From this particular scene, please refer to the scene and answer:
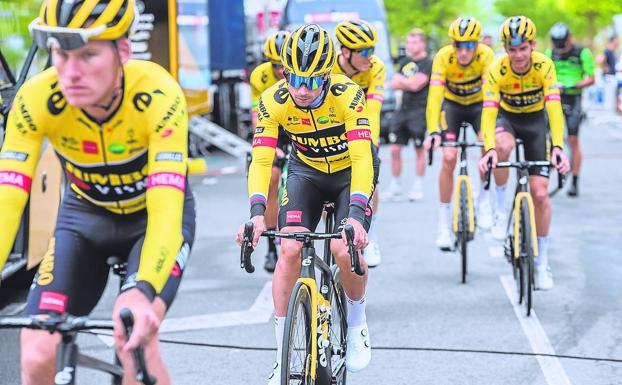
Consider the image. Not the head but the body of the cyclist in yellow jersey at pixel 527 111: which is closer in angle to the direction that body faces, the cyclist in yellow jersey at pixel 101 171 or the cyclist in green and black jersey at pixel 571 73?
the cyclist in yellow jersey

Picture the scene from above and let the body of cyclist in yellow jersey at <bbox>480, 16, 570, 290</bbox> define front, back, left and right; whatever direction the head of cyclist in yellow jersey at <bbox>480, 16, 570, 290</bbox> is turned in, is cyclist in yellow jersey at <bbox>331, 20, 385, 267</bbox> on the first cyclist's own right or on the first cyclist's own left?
on the first cyclist's own right

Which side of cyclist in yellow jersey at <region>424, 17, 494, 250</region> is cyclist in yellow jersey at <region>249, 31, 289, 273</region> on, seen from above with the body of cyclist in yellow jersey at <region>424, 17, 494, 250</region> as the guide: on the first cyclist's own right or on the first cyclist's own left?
on the first cyclist's own right

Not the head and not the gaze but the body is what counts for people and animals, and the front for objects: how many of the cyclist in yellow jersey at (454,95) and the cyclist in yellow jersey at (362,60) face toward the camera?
2

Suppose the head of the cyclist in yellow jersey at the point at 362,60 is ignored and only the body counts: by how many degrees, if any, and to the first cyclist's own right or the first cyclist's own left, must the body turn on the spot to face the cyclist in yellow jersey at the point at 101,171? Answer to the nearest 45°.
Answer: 0° — they already face them

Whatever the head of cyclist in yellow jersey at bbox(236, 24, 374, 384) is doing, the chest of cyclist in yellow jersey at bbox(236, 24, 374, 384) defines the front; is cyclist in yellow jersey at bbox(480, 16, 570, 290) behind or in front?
behind

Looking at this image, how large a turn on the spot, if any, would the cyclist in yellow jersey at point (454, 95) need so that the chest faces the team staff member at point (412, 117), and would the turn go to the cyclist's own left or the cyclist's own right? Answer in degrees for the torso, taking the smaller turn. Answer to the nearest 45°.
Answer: approximately 180°

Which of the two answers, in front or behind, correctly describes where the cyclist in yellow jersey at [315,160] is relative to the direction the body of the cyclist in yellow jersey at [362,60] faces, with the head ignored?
in front
